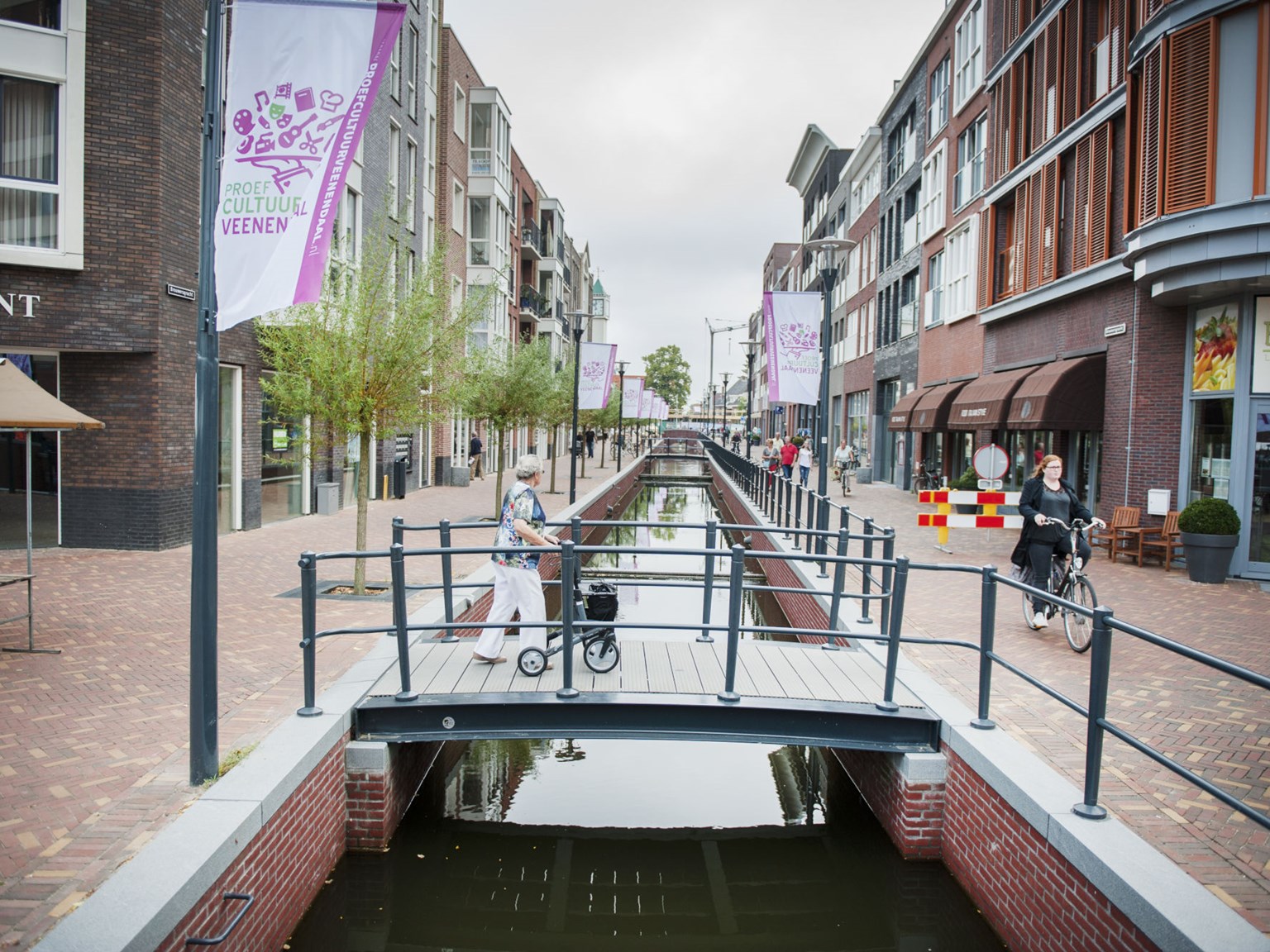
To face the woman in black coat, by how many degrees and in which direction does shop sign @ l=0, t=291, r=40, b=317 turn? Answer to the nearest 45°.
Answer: approximately 45° to its left

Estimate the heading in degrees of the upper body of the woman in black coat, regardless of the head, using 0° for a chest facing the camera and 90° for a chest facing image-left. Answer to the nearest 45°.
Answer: approximately 315°

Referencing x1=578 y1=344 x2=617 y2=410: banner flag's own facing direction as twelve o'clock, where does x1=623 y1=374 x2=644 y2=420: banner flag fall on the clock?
x1=623 y1=374 x2=644 y2=420: banner flag is roughly at 6 o'clock from x1=578 y1=344 x2=617 y2=410: banner flag.

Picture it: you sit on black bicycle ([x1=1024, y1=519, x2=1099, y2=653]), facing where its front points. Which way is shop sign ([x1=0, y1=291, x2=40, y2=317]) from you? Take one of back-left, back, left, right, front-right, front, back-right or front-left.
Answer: back-right

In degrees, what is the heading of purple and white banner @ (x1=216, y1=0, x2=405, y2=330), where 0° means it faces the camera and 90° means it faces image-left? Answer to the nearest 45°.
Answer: approximately 0°

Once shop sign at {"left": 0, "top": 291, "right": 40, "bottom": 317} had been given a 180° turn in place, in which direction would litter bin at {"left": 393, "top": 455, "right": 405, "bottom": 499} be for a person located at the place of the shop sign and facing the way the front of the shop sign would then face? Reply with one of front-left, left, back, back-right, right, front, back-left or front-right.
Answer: front-right

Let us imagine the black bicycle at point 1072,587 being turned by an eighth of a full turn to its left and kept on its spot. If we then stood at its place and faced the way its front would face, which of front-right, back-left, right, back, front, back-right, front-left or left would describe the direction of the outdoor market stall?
back-right

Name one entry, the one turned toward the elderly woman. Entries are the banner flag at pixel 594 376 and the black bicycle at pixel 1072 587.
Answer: the banner flag

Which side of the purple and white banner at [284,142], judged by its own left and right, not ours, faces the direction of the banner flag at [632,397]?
back
